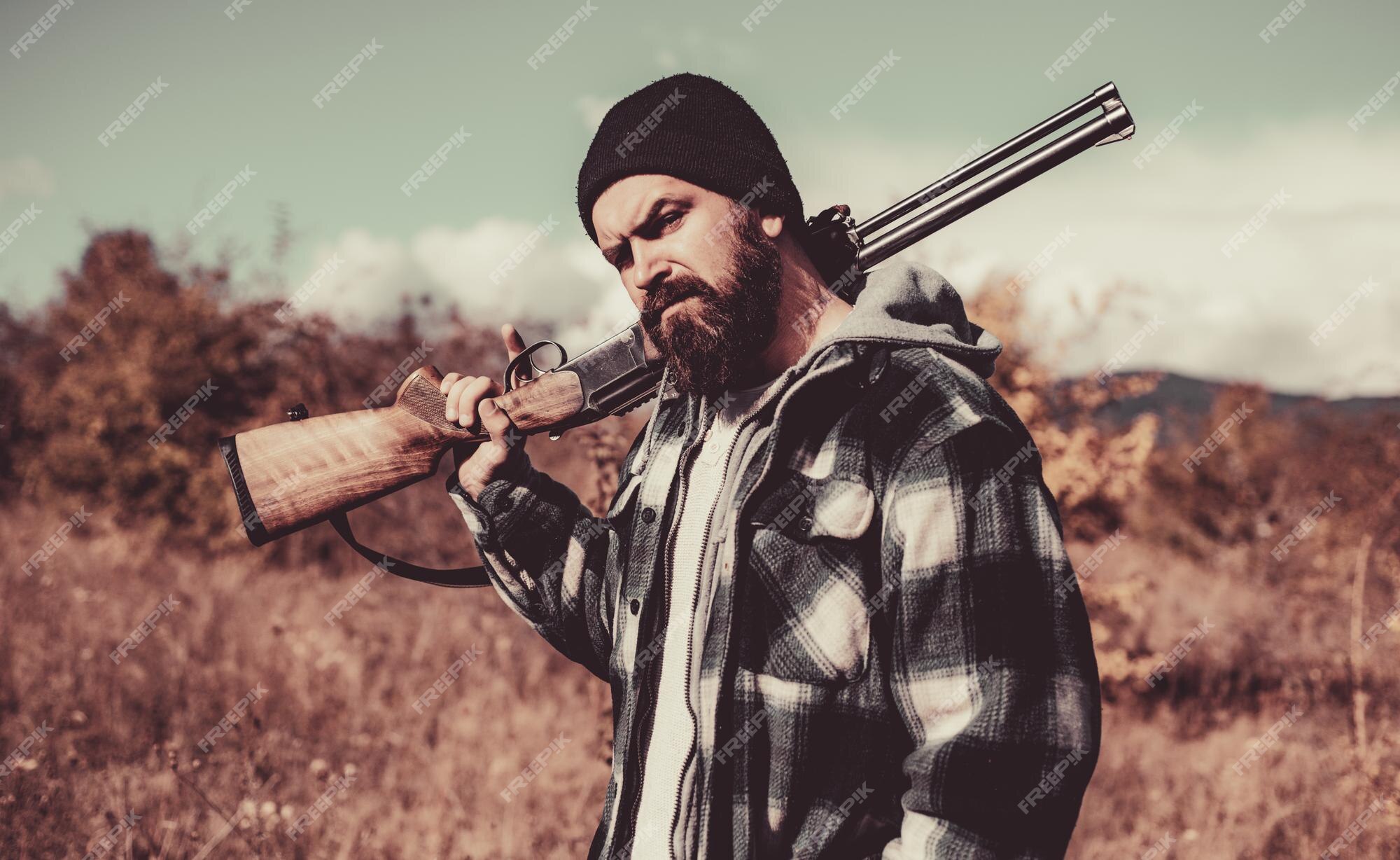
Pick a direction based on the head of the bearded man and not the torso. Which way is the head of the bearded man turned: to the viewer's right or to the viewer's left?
to the viewer's left

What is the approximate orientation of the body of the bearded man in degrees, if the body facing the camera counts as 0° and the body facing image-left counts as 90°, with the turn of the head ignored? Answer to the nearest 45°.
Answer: approximately 45°
